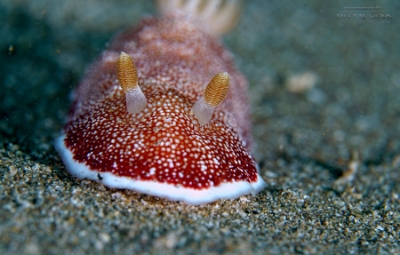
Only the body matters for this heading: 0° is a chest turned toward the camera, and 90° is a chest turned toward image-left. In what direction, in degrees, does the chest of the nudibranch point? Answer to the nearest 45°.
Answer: approximately 0°
